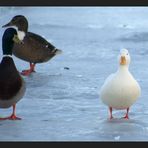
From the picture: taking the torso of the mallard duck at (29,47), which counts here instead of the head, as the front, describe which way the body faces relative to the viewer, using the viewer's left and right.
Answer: facing to the left of the viewer

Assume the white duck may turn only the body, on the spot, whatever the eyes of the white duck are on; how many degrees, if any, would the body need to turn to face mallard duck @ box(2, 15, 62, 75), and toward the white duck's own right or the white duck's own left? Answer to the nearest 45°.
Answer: approximately 135° to the white duck's own right

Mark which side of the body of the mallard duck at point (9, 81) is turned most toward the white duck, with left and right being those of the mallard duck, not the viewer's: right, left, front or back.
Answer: left

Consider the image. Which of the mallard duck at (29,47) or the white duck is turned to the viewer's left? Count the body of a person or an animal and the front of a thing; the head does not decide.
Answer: the mallard duck

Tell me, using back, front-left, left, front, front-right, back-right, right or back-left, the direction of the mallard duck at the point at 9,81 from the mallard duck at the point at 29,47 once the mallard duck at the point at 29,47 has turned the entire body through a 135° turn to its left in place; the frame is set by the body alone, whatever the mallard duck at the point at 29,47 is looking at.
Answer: front-right

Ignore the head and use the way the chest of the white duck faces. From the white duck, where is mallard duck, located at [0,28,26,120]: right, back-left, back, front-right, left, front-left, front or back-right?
right

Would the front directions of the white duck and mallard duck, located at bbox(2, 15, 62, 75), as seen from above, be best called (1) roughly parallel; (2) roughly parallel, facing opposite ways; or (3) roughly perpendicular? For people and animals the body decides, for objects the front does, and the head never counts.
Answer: roughly perpendicular

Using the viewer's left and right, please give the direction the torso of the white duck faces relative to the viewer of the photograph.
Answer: facing the viewer
